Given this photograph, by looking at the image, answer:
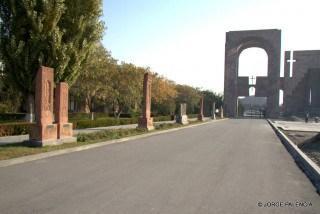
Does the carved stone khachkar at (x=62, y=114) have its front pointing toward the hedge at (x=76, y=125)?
no

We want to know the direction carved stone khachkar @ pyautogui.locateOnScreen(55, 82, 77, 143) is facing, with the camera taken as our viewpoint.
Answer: facing to the right of the viewer

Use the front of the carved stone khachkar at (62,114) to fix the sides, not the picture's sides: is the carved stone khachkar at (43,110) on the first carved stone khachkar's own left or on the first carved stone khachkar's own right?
on the first carved stone khachkar's own right

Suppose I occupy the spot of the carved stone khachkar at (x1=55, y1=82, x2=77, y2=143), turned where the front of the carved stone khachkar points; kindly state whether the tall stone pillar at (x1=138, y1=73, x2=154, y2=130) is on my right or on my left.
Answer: on my left

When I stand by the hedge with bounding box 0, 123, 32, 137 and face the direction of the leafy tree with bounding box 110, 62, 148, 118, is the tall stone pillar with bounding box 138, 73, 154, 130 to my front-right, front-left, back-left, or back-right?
front-right

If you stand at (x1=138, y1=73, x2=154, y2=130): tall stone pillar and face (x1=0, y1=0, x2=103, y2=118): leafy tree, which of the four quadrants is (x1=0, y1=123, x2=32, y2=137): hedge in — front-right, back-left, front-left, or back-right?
front-left

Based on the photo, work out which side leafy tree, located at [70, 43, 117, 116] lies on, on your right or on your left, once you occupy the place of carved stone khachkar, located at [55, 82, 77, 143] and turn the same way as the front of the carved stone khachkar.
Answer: on your left

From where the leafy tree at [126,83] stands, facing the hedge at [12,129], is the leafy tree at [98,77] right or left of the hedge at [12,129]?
right
